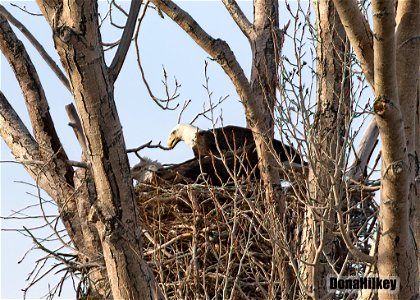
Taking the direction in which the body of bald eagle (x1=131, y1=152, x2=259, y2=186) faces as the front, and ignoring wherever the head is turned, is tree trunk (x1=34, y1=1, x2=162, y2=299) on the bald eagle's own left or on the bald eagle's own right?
on the bald eagle's own left

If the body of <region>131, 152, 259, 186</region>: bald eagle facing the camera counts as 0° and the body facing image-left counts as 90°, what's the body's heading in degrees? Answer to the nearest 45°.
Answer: approximately 90°

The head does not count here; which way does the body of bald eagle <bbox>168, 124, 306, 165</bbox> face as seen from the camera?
to the viewer's left

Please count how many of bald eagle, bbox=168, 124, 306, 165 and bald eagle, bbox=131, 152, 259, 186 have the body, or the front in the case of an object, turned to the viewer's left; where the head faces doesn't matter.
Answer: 2

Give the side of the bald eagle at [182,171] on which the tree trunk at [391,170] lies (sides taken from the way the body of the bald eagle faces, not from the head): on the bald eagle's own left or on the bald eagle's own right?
on the bald eagle's own left
